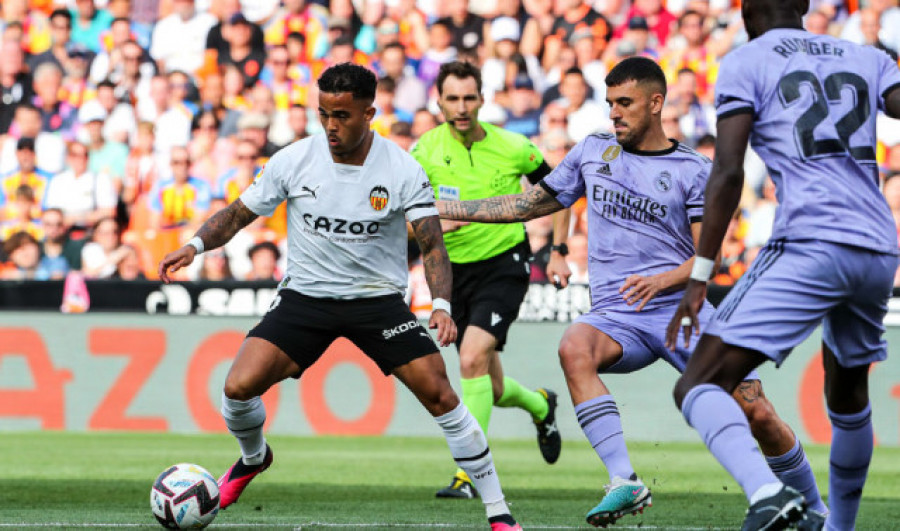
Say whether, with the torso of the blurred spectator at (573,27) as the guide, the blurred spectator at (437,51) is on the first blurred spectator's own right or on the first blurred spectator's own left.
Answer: on the first blurred spectator's own right

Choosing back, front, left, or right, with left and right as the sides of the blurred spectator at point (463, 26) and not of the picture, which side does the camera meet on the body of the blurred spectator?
front

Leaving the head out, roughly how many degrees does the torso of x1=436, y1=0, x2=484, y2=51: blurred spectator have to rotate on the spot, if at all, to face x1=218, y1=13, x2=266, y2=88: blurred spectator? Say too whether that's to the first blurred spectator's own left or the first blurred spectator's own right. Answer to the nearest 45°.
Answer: approximately 90° to the first blurred spectator's own right

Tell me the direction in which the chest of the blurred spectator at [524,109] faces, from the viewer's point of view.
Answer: toward the camera

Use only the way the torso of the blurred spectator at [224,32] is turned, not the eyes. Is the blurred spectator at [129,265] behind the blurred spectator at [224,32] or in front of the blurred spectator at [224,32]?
in front

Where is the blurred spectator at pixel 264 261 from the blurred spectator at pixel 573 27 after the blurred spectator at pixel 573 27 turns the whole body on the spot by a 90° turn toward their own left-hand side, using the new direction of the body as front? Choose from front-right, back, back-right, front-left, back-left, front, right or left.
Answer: back-right

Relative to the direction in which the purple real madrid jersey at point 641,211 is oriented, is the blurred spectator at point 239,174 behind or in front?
behind

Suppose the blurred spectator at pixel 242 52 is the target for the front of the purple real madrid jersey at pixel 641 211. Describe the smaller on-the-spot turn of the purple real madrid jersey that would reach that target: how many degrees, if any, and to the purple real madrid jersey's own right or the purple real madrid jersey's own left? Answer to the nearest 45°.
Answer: approximately 135° to the purple real madrid jersey's own right

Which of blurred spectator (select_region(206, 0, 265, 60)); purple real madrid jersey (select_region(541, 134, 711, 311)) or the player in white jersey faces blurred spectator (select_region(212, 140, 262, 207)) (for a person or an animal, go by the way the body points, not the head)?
blurred spectator (select_region(206, 0, 265, 60))
